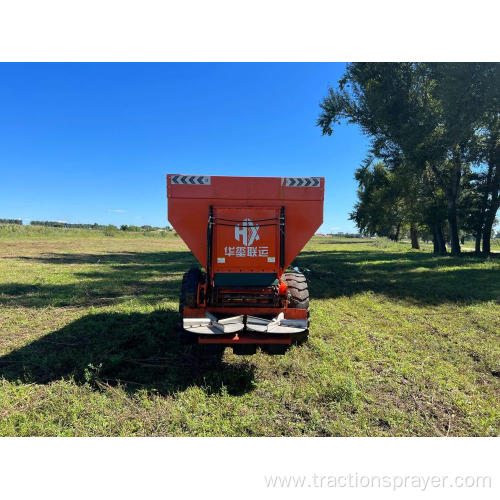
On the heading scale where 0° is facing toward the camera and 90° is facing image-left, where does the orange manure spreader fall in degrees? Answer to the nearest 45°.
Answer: approximately 180°
